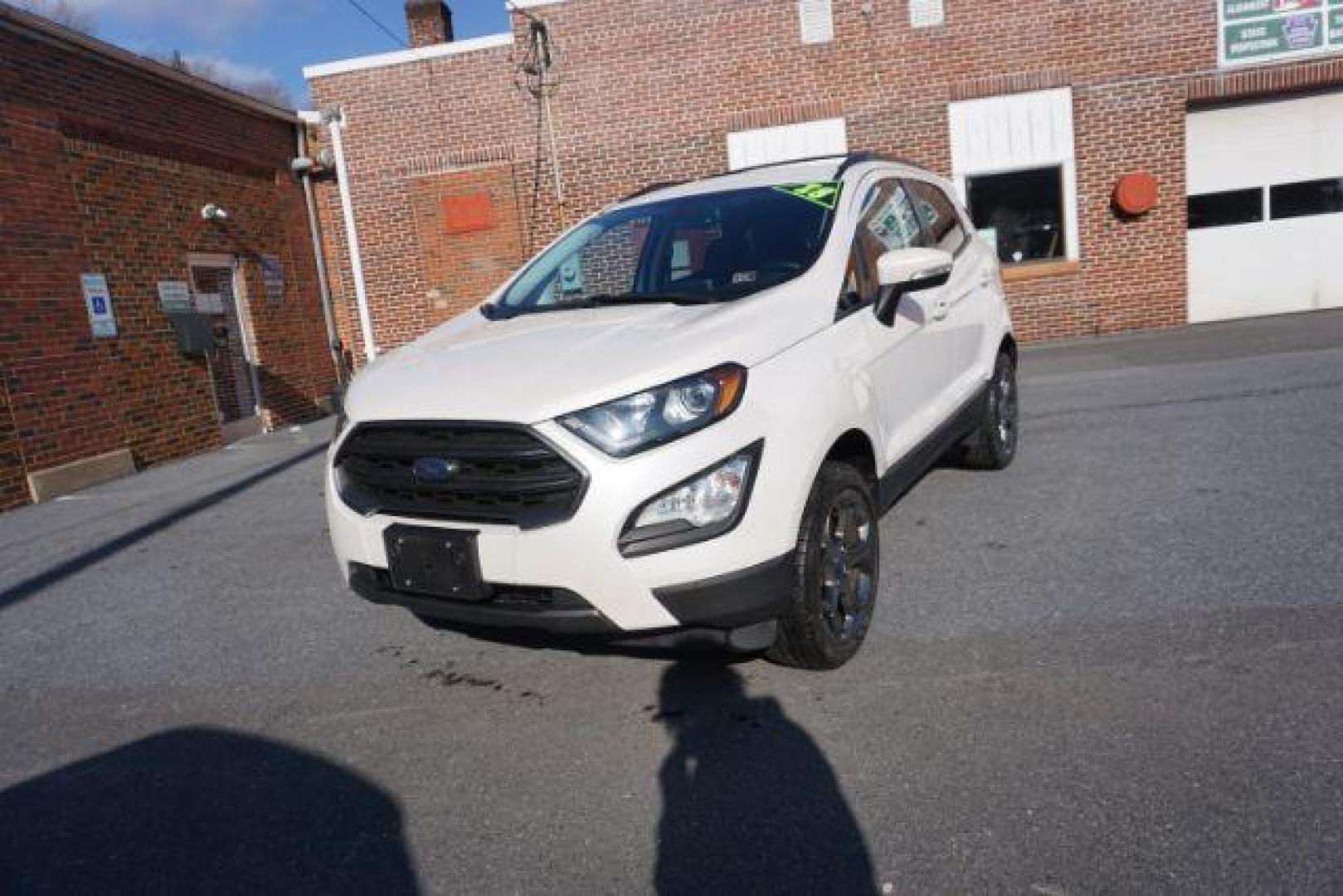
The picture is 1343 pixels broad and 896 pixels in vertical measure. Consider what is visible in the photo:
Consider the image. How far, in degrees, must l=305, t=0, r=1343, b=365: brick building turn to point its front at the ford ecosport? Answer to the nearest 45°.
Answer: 0° — it already faces it

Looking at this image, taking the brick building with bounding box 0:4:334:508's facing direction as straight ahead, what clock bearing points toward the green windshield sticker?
The green windshield sticker is roughly at 1 o'clock from the brick building.

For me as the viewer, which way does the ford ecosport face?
facing the viewer and to the left of the viewer

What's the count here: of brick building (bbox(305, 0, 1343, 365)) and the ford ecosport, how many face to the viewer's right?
0

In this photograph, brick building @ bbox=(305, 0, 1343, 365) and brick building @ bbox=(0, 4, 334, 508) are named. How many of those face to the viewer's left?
0

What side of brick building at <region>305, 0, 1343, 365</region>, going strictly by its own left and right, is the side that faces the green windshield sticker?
front

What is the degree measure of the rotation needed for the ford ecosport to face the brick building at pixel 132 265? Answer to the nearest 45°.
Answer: approximately 90° to its right

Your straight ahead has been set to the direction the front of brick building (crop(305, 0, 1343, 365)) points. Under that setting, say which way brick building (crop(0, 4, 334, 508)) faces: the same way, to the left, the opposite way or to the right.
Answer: to the left

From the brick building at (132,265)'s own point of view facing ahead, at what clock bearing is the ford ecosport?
The ford ecosport is roughly at 1 o'clock from the brick building.

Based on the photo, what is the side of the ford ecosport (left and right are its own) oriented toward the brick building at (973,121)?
back

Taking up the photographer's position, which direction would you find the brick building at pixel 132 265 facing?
facing the viewer and to the right of the viewer

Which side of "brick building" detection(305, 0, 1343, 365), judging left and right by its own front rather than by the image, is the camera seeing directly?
front
